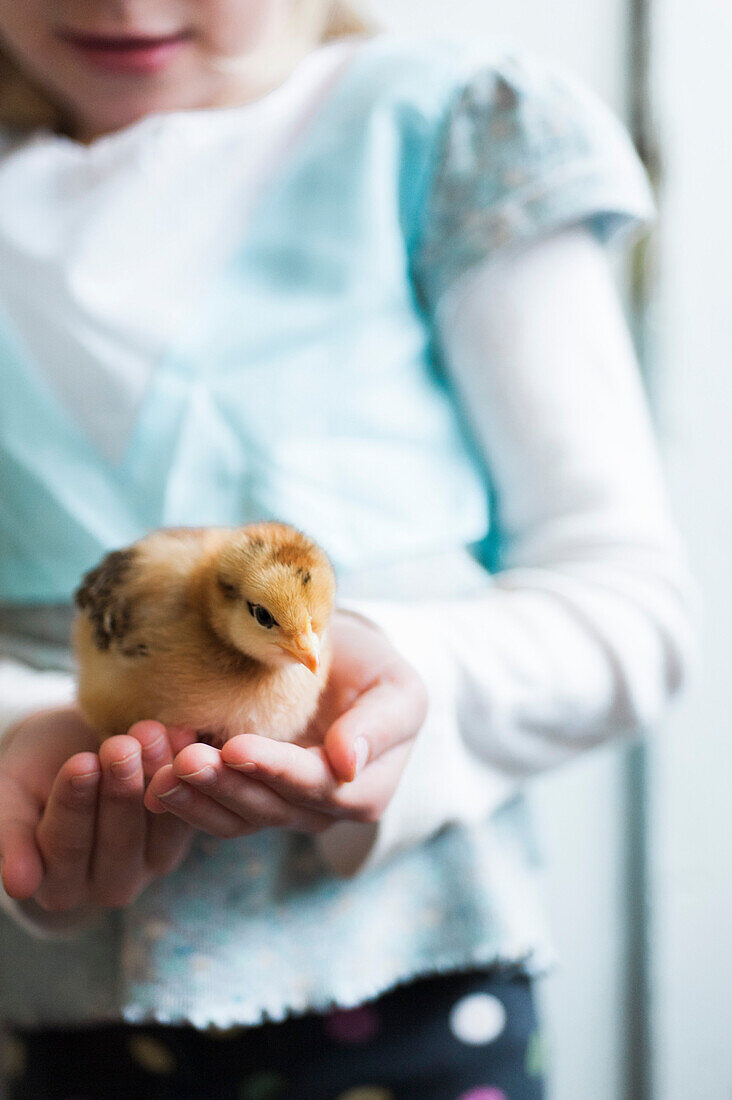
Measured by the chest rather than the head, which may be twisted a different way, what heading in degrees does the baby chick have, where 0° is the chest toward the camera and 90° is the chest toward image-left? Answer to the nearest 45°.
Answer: approximately 315°

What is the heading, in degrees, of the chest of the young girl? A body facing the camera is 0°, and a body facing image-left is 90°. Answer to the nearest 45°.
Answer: approximately 0°
